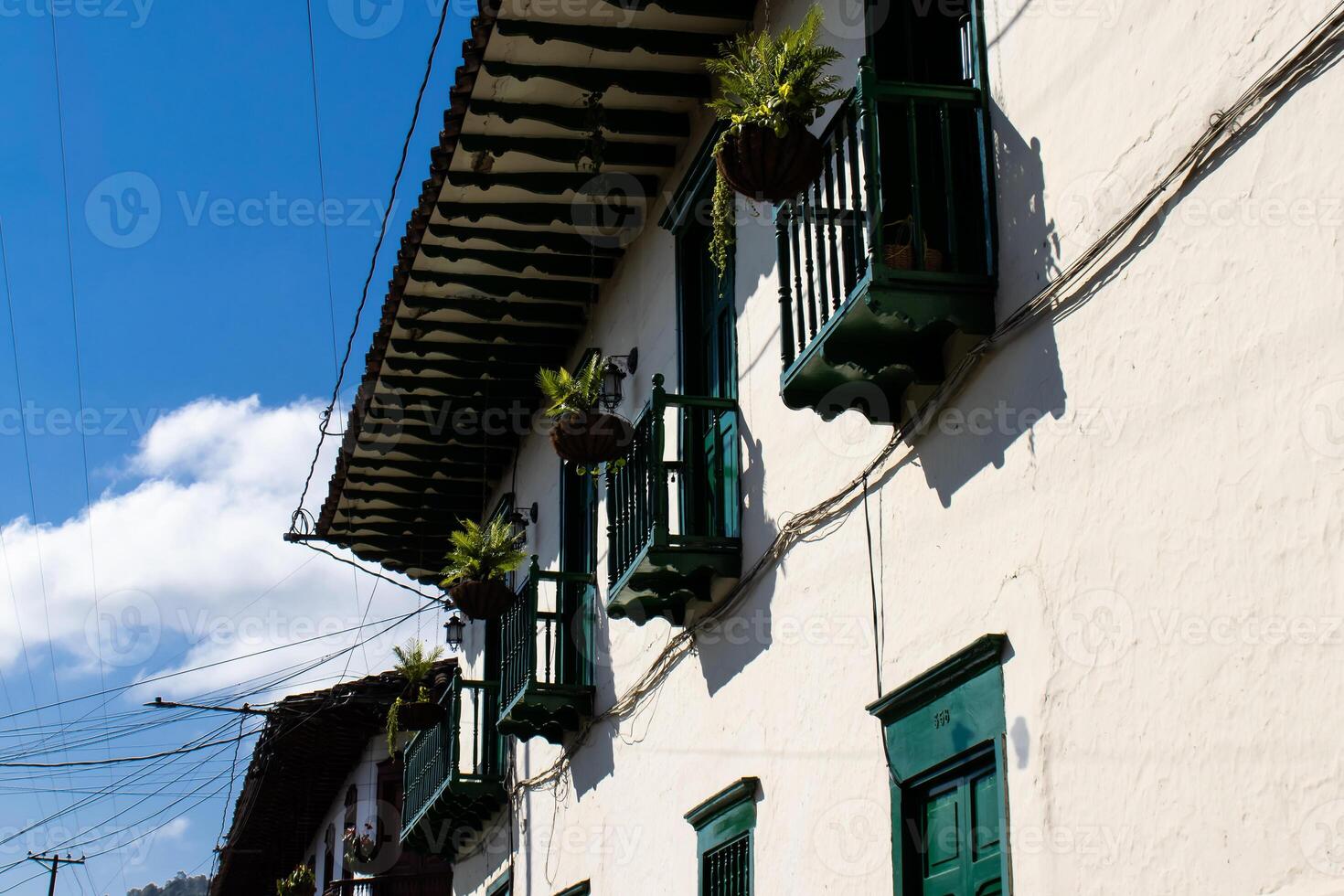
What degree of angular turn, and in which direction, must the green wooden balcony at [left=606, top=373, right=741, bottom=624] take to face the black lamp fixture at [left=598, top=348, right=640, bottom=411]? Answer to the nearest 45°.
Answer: approximately 135° to its right

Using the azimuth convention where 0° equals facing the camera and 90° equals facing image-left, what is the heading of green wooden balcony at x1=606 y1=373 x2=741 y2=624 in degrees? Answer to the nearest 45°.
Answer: approximately 45°

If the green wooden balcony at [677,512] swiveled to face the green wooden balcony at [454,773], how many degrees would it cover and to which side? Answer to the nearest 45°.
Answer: approximately 135° to its right

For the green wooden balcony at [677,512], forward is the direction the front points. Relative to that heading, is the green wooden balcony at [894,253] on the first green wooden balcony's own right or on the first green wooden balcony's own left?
on the first green wooden balcony's own left

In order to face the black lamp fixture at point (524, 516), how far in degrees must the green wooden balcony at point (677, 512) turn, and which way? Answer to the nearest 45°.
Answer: approximately 135° to its right

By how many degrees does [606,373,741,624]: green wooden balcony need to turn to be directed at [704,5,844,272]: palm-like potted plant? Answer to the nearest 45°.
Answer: approximately 45° to its left

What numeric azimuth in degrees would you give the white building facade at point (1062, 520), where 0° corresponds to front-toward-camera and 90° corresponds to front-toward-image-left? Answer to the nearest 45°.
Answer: approximately 45°

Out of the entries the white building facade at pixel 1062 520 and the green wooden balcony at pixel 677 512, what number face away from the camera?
0
